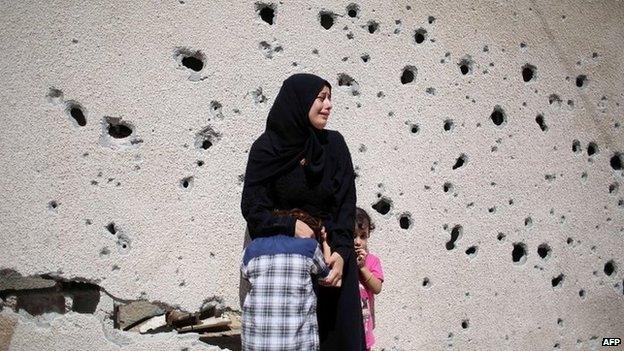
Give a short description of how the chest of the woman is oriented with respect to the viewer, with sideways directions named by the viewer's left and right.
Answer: facing the viewer

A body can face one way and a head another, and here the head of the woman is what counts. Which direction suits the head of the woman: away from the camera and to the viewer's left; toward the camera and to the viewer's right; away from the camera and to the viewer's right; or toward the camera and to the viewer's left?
toward the camera and to the viewer's right

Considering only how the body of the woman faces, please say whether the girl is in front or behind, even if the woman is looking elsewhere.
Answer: behind
